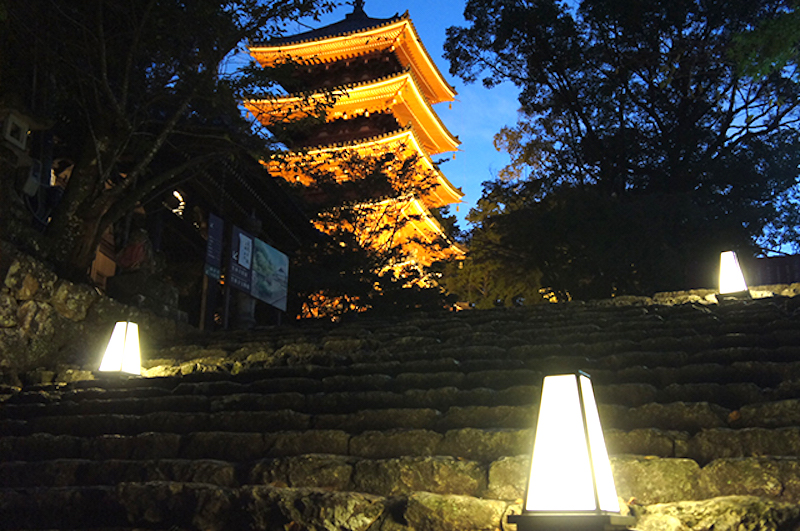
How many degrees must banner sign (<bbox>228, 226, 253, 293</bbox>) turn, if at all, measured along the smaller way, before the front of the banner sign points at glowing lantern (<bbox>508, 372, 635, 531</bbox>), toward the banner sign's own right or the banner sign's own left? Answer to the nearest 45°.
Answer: approximately 45° to the banner sign's own right

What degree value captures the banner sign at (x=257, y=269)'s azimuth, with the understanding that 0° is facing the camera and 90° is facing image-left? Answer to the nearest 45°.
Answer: approximately 315°

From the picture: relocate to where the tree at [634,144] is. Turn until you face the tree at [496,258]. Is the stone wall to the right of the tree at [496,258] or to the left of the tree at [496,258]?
left

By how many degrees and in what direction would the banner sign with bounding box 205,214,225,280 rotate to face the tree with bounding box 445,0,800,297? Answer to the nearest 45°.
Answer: approximately 45° to its left

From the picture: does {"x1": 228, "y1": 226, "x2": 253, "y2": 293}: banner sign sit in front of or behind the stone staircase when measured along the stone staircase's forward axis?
behind

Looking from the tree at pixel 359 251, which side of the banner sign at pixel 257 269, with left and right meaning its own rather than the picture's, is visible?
left

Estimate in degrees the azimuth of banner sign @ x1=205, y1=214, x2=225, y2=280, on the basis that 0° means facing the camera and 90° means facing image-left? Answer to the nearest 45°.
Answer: approximately 315°

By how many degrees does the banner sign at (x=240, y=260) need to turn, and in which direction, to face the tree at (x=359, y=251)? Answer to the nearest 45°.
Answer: approximately 90° to its left

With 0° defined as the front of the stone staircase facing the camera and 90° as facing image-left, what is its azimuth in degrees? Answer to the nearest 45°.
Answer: approximately 0°

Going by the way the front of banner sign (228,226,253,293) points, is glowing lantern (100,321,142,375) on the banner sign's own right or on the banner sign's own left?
on the banner sign's own right
